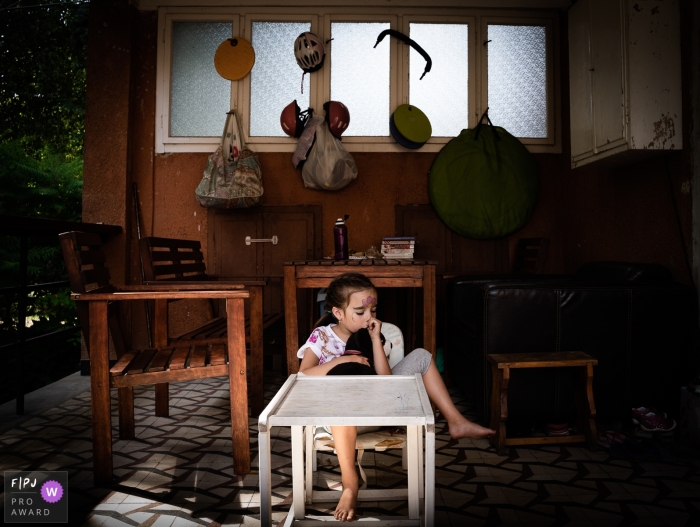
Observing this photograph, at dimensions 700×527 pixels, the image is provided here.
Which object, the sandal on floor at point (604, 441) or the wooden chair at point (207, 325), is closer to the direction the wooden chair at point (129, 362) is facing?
the sandal on floor

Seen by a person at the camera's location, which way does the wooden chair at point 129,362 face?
facing to the right of the viewer

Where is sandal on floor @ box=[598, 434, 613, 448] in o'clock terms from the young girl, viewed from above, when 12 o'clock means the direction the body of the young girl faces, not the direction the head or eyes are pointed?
The sandal on floor is roughly at 10 o'clock from the young girl.

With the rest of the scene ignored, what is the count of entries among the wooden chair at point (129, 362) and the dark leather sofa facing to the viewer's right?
1

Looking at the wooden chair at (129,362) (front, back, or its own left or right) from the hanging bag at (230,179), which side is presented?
left

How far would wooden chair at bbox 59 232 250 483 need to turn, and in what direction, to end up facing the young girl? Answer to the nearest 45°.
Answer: approximately 45° to its right

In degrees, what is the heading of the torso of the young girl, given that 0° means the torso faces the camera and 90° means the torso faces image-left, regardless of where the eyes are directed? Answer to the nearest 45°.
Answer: approximately 315°

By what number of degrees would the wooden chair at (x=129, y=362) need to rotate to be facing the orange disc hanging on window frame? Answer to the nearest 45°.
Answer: approximately 90° to its left
